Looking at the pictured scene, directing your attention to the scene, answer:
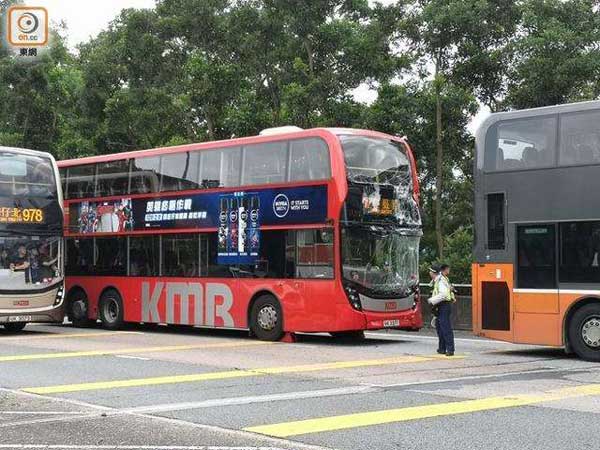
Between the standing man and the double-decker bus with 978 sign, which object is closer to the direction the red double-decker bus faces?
the standing man

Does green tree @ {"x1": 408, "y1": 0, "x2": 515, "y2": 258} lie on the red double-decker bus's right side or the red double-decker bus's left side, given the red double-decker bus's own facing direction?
on its left

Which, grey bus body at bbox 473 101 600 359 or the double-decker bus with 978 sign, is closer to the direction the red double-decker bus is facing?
the grey bus body

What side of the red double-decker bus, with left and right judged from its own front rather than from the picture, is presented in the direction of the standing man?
front

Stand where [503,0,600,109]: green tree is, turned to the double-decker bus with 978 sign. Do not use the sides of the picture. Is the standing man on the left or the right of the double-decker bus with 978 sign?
left

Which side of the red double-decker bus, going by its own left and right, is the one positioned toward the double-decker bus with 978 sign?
back

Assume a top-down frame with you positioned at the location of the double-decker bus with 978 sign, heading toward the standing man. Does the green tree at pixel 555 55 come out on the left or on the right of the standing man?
left

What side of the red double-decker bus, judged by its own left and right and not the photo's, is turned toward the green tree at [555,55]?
left

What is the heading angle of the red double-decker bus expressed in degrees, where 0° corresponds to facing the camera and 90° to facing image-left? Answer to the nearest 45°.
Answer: approximately 315°

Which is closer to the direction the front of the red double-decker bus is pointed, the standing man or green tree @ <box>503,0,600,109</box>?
the standing man

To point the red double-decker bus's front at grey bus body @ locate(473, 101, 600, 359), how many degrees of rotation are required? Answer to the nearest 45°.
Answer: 0° — it already faces it

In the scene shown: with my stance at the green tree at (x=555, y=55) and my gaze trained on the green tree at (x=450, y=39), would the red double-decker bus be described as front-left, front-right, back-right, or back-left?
front-left
